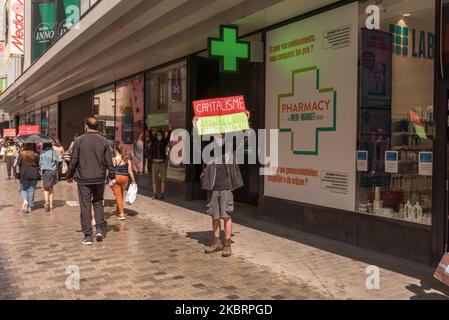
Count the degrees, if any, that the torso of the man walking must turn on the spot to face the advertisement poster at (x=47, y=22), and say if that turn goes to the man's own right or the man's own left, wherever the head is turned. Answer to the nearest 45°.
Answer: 0° — they already face it

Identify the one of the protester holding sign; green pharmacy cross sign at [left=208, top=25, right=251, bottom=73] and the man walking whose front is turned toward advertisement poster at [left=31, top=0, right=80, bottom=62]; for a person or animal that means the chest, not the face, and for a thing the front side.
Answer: the man walking

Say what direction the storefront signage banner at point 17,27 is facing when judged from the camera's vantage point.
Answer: facing the viewer

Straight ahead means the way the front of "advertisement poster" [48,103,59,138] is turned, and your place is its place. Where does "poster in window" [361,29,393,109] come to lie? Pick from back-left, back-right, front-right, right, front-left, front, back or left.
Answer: front-left

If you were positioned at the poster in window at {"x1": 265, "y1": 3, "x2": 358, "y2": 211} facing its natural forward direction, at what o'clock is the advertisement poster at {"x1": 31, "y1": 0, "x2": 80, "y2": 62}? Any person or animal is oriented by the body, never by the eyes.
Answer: The advertisement poster is roughly at 3 o'clock from the poster in window.

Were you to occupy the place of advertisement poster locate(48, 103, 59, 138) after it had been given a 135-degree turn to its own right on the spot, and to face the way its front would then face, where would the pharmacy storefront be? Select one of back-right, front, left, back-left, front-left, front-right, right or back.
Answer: back

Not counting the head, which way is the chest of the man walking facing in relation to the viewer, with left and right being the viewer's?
facing away from the viewer

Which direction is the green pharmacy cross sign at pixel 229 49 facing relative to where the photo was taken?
toward the camera

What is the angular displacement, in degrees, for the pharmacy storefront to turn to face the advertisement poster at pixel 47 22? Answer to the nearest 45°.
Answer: approximately 90° to its right

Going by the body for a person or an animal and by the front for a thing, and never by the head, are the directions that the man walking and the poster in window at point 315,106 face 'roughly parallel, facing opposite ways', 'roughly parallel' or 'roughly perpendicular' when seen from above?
roughly perpendicular
